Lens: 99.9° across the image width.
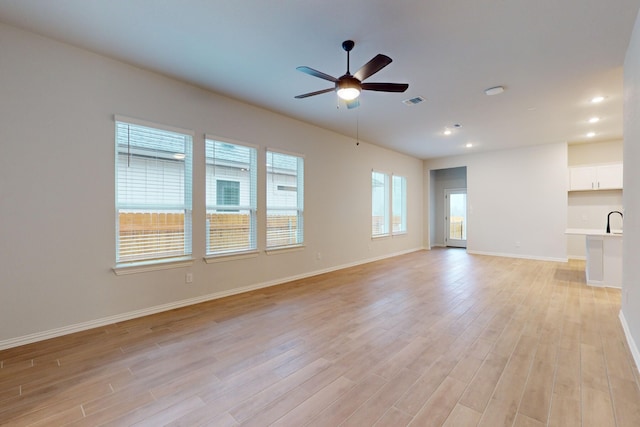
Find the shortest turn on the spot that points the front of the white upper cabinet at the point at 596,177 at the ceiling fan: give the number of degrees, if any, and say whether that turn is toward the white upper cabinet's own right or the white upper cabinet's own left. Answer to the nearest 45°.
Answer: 0° — it already faces it

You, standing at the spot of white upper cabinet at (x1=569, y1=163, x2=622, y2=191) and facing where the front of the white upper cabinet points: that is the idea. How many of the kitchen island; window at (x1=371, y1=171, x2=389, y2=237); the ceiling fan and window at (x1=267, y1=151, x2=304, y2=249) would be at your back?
0

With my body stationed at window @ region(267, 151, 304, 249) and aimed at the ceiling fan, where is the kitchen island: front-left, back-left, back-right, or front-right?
front-left

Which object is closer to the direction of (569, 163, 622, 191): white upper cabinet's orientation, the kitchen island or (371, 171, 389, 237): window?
the kitchen island

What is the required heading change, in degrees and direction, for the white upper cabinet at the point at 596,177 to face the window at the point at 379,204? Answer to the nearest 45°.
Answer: approximately 45° to its right

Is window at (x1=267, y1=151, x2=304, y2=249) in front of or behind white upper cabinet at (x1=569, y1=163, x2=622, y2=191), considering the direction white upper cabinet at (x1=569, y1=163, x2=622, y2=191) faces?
in front

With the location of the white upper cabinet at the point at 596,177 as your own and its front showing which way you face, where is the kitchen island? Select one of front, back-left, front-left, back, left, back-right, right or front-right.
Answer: front

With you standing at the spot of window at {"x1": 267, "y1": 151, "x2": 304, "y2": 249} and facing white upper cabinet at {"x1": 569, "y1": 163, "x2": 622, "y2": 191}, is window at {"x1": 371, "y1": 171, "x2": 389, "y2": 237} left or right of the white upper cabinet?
left

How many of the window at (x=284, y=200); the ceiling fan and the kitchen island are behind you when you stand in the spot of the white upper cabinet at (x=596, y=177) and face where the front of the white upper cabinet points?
0

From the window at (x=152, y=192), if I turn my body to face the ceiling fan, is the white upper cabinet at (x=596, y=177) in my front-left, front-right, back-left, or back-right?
front-left

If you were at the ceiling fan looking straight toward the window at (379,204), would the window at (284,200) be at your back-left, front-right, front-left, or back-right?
front-left

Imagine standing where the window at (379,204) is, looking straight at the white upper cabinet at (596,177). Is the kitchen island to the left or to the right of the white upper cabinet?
right

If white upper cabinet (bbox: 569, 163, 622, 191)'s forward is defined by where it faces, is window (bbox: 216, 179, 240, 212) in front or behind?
in front

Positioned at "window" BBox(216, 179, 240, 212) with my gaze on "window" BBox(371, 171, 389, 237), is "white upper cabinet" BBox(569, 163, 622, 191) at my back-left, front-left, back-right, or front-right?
front-right

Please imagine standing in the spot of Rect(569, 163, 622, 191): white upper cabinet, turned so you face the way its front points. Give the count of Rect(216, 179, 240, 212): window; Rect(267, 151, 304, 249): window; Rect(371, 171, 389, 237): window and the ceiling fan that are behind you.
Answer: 0

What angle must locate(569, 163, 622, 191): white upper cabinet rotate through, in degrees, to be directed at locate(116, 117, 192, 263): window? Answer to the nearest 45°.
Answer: approximately 45° to its right

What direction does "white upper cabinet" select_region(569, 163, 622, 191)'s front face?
toward the camera

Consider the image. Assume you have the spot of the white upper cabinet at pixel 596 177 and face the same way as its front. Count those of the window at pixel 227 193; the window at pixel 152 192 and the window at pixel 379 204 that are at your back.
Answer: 0
